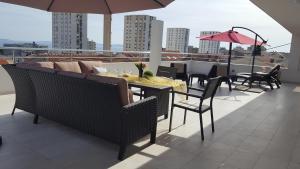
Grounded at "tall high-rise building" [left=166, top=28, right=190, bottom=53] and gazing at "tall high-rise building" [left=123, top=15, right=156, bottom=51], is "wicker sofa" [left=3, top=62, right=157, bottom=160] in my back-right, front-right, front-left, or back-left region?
front-left

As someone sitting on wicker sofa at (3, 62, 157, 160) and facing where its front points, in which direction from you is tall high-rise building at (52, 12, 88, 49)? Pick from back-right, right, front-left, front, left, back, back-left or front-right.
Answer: front-left

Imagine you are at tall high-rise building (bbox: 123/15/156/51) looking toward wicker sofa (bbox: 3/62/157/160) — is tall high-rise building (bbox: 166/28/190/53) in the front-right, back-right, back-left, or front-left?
back-left

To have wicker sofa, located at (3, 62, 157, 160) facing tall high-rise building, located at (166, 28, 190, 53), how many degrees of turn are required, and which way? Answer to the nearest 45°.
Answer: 0° — it already faces it

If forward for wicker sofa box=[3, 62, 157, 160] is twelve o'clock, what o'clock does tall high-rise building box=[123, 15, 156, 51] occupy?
The tall high-rise building is roughly at 11 o'clock from the wicker sofa.

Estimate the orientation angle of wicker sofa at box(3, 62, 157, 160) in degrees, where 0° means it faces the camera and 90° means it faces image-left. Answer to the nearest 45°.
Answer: approximately 225°

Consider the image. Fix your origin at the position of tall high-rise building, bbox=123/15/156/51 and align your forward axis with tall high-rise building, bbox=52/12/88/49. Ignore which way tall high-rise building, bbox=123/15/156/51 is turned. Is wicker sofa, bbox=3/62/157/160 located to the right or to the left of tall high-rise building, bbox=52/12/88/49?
left

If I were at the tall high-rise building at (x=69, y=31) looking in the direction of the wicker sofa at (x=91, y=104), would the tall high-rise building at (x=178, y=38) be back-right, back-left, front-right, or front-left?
back-left
